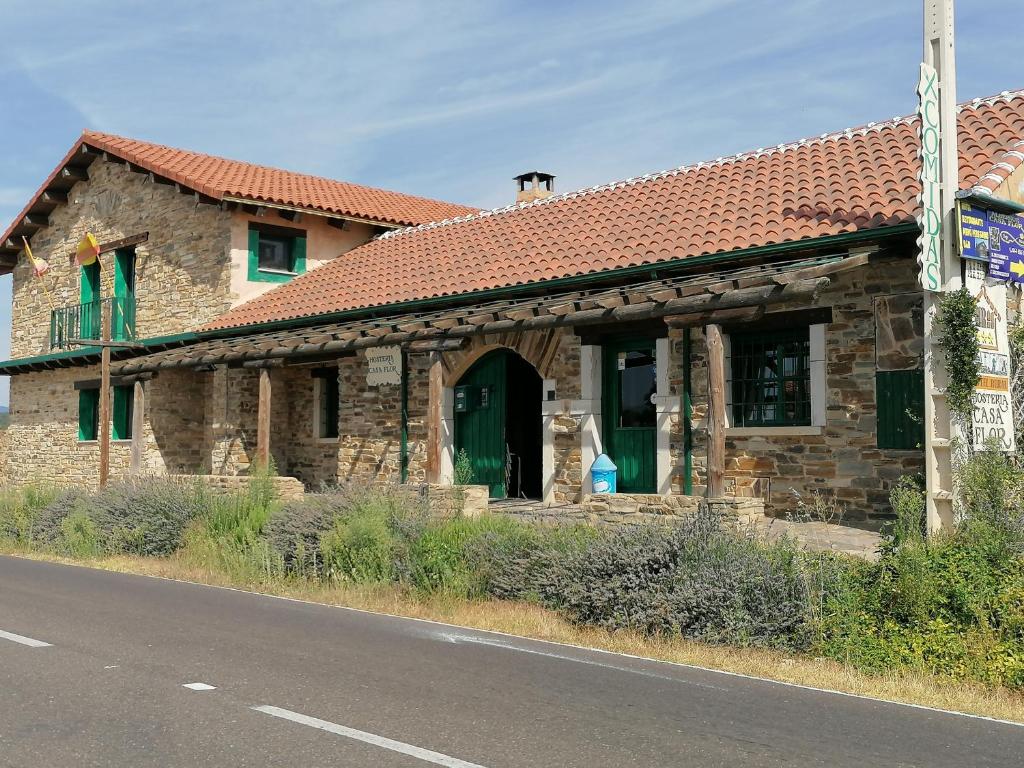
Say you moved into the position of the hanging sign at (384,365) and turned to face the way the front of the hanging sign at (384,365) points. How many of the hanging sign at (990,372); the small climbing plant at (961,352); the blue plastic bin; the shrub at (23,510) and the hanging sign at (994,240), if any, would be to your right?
1

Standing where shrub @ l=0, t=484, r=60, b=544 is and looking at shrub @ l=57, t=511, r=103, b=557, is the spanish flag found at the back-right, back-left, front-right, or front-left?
back-left

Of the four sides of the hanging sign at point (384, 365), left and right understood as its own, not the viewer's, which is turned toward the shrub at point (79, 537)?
right

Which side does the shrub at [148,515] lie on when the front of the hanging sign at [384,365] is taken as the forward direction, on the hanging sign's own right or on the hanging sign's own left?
on the hanging sign's own right

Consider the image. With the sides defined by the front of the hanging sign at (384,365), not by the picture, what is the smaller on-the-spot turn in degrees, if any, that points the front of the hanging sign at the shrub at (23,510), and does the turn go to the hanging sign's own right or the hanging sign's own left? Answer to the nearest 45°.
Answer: approximately 90° to the hanging sign's own right

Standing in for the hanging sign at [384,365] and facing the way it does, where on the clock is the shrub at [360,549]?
The shrub is roughly at 12 o'clock from the hanging sign.

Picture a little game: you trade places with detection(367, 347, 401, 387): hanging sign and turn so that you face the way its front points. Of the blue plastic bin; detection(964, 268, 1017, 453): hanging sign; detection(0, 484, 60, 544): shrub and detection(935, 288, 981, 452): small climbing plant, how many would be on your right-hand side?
1

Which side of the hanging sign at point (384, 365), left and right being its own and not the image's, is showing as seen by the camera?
front

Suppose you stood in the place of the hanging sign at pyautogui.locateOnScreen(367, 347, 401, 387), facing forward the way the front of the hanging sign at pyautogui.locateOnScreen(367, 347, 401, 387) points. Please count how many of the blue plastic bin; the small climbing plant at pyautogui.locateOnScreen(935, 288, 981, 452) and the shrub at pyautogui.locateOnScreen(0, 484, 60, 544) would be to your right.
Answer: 1
